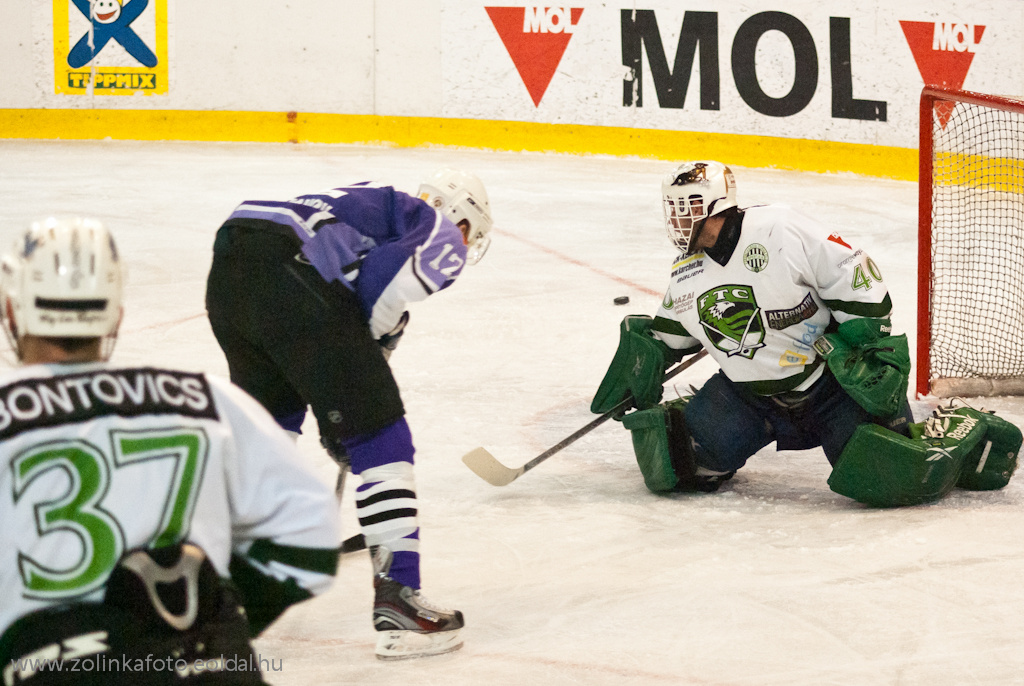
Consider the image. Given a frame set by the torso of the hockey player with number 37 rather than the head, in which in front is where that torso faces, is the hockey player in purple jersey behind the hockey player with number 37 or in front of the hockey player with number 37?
in front

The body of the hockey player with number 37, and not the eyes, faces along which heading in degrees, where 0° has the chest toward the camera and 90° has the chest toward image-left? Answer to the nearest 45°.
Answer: approximately 180°

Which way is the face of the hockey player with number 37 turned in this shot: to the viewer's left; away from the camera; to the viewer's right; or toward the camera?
away from the camera
